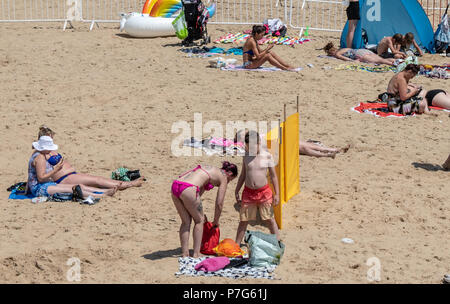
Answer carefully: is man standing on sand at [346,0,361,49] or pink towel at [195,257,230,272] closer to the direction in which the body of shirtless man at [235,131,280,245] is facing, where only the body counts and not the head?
the pink towel

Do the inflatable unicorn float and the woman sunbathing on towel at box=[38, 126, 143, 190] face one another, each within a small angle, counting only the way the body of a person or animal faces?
no

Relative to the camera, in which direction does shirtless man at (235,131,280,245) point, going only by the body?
toward the camera

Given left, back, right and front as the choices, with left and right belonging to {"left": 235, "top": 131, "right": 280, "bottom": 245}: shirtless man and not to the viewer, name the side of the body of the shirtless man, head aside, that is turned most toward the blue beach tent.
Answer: back

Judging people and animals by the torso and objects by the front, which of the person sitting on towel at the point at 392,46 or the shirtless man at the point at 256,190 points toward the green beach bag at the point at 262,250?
the shirtless man

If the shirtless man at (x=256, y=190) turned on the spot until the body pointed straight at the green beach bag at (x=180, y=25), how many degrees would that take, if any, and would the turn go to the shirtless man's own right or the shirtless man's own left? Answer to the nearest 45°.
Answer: approximately 180°

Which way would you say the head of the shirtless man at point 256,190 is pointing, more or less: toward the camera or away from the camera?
toward the camera

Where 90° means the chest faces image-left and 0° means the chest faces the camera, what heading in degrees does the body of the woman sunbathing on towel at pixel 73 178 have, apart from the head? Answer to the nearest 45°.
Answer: approximately 270°

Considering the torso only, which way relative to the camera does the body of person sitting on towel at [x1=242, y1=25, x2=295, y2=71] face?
to the viewer's right

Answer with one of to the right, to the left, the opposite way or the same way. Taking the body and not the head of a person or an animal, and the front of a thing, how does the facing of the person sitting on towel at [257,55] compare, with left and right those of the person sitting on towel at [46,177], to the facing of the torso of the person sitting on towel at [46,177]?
the same way

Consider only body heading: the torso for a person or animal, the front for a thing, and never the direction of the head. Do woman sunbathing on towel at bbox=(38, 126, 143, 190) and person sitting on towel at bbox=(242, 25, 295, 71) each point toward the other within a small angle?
no

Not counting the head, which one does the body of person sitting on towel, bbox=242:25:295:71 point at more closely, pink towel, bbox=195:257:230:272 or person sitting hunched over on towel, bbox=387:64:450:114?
the person sitting hunched over on towel

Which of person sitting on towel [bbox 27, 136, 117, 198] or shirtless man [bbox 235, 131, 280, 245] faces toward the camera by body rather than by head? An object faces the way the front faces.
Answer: the shirtless man

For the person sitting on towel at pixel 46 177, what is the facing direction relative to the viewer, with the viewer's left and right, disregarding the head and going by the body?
facing to the right of the viewer

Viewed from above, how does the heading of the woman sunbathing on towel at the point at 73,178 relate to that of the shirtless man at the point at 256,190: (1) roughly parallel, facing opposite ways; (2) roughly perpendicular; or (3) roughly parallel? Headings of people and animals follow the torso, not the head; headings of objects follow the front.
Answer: roughly perpendicular
